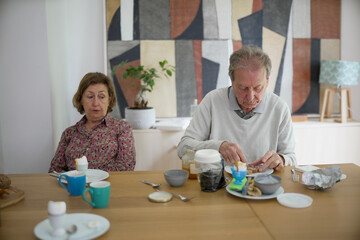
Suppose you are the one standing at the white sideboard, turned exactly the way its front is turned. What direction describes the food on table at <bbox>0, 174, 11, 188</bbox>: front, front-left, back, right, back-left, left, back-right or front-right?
front-right

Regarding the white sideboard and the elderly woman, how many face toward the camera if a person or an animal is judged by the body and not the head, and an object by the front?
2

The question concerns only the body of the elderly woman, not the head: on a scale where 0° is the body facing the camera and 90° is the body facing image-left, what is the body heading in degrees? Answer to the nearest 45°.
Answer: approximately 0°

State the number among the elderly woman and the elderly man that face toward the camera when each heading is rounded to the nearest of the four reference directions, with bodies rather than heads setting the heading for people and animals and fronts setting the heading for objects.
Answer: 2

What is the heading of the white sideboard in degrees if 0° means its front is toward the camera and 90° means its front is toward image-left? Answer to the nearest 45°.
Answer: approximately 0°
